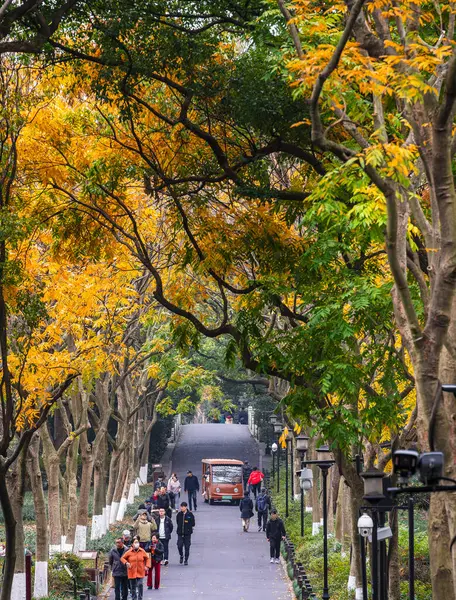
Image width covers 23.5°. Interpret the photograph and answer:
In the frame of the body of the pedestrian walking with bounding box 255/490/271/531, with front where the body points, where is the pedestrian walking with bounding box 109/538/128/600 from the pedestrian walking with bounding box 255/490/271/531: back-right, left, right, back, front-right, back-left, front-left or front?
back

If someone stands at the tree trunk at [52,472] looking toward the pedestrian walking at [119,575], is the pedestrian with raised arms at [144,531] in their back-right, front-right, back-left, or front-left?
front-left

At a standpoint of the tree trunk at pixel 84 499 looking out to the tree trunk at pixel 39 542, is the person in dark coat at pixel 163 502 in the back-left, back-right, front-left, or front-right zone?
back-left

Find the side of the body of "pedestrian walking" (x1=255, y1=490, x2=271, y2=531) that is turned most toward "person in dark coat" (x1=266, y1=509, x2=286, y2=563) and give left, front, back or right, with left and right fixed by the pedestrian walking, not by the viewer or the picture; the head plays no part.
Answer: back

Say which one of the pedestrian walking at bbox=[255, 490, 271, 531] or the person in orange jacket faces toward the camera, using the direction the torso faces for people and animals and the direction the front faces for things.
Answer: the person in orange jacket

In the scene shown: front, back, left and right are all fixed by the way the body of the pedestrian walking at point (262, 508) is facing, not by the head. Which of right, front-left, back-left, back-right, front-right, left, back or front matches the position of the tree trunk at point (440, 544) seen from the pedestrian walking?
back

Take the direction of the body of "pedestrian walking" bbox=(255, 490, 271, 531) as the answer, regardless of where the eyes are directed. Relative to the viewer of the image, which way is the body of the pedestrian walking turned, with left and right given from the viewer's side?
facing away from the viewer

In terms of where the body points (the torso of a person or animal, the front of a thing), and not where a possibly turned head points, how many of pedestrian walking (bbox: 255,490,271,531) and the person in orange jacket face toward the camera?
1

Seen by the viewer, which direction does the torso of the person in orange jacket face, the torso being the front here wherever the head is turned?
toward the camera

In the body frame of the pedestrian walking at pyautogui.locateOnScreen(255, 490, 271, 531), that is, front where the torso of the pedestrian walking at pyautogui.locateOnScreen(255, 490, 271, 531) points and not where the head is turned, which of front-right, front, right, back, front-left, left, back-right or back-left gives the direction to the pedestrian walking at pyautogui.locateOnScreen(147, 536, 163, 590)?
back

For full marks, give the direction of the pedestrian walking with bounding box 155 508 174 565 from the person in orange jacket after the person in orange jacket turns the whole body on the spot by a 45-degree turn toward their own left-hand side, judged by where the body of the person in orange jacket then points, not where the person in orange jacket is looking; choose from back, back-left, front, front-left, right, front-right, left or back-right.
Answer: back-left

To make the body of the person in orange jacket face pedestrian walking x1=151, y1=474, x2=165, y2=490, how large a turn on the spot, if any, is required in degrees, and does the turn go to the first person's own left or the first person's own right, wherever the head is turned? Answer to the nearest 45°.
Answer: approximately 180°

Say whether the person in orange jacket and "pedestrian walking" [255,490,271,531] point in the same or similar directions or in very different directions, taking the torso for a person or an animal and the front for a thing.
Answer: very different directions

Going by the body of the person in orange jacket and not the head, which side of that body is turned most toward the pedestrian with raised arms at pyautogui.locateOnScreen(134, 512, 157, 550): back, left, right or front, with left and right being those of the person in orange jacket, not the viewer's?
back

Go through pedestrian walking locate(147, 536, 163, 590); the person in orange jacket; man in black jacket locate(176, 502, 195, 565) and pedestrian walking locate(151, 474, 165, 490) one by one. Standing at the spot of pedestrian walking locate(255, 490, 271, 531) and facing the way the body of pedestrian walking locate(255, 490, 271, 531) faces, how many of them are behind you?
3
